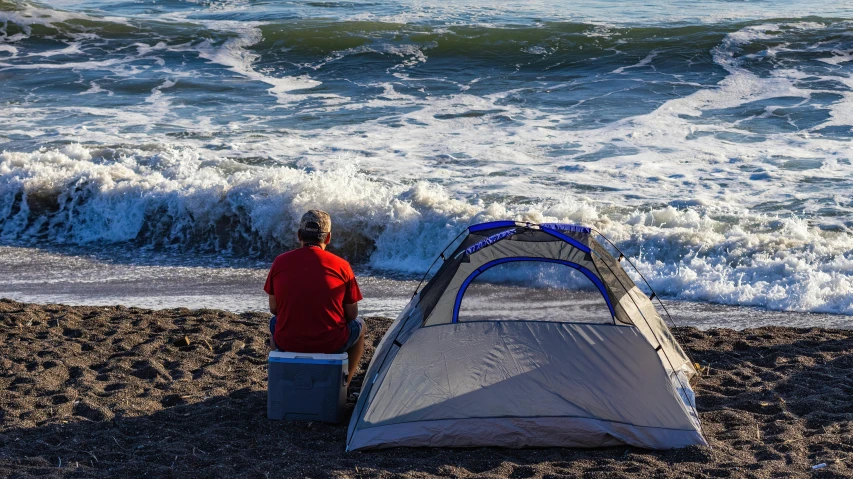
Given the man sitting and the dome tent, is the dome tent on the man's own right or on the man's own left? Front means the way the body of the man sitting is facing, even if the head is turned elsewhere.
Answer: on the man's own right

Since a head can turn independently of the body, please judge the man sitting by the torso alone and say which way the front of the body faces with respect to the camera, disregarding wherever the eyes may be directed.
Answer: away from the camera

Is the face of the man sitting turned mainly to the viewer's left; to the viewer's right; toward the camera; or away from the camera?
away from the camera
